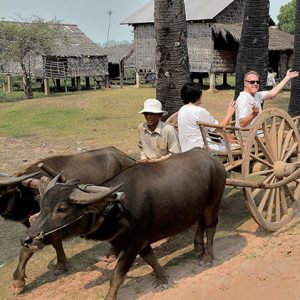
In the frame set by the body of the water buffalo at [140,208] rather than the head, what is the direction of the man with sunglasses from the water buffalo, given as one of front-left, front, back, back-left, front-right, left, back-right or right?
back

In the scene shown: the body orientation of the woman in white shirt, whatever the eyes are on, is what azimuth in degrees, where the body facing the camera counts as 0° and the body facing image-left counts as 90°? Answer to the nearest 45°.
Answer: approximately 225°

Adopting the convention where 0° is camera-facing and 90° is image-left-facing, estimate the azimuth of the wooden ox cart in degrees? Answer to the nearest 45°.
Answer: approximately 45°

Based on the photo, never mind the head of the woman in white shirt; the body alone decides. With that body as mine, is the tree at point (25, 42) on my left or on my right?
on my left

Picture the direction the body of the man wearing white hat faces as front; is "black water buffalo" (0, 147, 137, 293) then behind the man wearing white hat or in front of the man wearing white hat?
in front

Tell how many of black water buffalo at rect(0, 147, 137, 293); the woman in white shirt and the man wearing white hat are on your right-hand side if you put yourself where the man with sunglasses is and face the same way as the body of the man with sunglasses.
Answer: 3

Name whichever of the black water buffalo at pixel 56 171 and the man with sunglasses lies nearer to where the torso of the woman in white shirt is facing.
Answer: the man with sunglasses

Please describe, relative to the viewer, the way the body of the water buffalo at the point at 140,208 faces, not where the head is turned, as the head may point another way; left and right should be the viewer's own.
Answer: facing the viewer and to the left of the viewer

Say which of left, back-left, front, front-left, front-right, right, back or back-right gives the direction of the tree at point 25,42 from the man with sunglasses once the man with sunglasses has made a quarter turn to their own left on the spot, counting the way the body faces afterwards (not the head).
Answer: left

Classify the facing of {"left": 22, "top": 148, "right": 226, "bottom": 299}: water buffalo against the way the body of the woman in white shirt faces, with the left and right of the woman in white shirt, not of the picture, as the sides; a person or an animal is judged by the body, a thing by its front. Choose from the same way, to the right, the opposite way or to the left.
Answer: the opposite way

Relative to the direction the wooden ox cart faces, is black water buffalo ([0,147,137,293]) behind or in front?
in front

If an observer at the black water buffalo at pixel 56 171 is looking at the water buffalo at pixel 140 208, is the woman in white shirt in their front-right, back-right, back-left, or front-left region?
front-left

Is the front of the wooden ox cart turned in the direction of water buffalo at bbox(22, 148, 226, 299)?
yes
